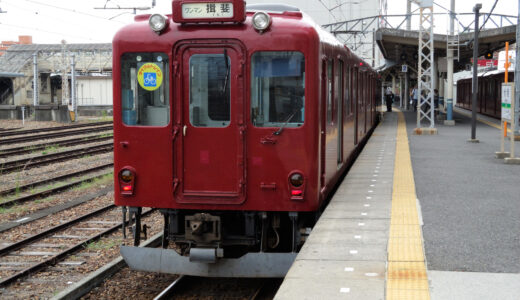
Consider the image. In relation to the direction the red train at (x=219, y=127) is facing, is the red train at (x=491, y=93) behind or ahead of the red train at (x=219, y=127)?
behind

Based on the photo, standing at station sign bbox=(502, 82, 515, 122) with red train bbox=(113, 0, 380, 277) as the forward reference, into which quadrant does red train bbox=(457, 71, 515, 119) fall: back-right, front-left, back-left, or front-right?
back-right

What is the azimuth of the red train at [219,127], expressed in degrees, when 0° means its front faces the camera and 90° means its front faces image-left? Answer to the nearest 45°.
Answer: approximately 0°

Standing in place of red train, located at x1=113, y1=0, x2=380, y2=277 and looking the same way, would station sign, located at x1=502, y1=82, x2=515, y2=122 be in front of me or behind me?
behind
